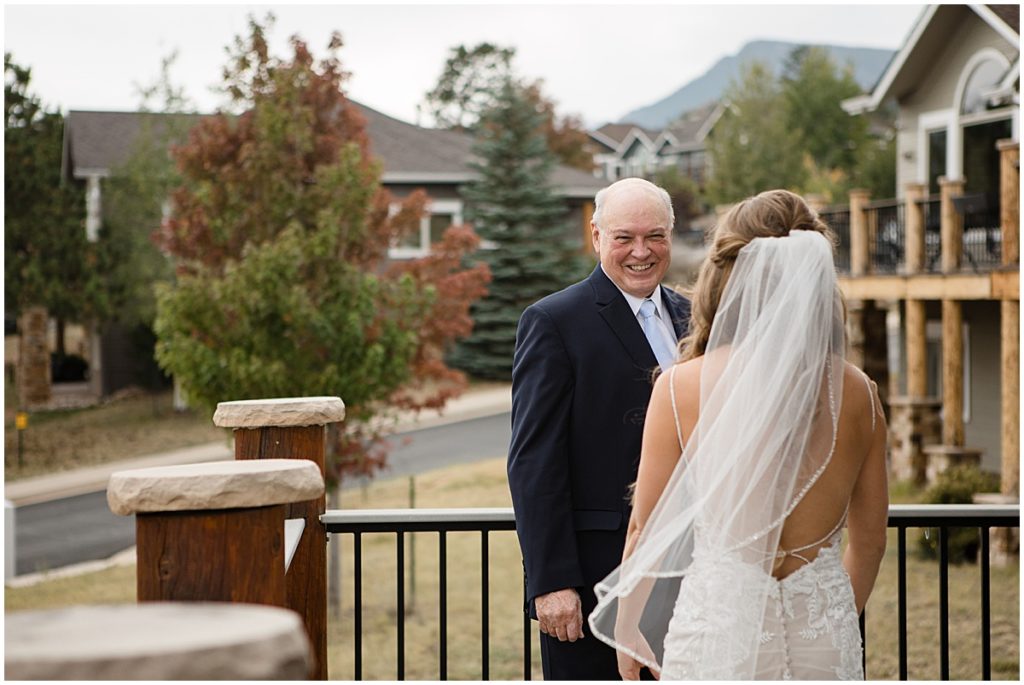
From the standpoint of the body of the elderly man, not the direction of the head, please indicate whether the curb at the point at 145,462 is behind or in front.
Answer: behind

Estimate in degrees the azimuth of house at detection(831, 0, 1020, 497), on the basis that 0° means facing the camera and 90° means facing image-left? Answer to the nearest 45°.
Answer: approximately 45°

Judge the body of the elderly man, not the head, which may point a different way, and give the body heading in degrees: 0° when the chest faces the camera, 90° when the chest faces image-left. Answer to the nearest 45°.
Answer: approximately 315°

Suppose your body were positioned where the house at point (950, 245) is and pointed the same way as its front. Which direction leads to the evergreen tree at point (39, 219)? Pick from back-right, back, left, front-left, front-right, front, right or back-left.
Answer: front-right

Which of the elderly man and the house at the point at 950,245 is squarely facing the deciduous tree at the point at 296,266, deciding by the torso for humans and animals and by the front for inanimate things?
the house

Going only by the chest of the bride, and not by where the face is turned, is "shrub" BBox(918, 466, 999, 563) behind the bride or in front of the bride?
in front

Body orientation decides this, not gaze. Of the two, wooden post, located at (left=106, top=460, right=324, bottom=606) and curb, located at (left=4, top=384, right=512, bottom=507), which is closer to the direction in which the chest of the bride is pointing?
the curb

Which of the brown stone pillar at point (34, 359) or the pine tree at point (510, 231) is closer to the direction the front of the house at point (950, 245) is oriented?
the brown stone pillar

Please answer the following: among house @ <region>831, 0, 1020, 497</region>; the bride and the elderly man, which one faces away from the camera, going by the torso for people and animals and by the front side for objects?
the bride

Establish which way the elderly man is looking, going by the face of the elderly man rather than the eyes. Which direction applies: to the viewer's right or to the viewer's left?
to the viewer's right

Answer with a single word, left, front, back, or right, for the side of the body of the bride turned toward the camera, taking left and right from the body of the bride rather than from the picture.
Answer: back

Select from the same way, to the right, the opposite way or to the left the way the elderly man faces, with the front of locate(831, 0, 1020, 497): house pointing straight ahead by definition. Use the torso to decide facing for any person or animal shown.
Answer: to the left

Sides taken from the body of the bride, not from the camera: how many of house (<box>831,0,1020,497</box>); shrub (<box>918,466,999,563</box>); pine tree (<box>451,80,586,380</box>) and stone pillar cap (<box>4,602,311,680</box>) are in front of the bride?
3

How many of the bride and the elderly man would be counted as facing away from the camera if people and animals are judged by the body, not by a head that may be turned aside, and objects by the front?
1

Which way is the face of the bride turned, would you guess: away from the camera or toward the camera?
away from the camera
